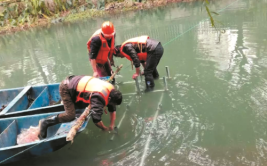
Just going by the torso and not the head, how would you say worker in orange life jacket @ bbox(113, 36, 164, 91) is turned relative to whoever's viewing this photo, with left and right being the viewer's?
facing to the left of the viewer

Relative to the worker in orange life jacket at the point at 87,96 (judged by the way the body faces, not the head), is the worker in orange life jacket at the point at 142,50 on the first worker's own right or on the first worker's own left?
on the first worker's own left

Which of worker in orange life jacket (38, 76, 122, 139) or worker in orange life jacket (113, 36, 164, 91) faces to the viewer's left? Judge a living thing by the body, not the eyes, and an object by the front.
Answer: worker in orange life jacket (113, 36, 164, 91)

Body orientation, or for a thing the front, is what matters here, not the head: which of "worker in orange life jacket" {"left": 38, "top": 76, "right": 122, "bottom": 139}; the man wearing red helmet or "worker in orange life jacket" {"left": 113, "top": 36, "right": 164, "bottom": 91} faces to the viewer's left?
"worker in orange life jacket" {"left": 113, "top": 36, "right": 164, "bottom": 91}

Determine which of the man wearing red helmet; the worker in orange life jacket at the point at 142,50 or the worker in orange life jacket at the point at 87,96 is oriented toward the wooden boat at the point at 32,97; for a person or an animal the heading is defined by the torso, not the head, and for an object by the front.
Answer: the worker in orange life jacket at the point at 142,50

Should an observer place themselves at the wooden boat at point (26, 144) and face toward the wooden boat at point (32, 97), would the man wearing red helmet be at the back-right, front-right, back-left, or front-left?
front-right

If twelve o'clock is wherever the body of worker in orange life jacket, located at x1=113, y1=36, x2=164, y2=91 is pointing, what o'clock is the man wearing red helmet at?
The man wearing red helmet is roughly at 12 o'clock from the worker in orange life jacket.

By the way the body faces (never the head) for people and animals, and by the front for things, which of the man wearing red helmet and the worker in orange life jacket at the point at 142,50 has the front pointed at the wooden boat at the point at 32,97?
the worker in orange life jacket

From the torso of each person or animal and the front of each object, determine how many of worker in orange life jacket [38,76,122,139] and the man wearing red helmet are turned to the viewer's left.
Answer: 0

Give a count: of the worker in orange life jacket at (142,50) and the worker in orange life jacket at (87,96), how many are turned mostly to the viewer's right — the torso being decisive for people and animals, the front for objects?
1

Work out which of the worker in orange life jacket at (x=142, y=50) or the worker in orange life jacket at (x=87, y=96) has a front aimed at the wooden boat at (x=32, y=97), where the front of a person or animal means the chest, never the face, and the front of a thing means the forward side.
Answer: the worker in orange life jacket at (x=142, y=50)

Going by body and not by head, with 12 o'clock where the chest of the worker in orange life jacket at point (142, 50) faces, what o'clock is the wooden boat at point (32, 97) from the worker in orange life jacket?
The wooden boat is roughly at 12 o'clock from the worker in orange life jacket.

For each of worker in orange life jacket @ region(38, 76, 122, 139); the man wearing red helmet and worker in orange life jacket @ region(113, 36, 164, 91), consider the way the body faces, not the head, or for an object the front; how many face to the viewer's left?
1

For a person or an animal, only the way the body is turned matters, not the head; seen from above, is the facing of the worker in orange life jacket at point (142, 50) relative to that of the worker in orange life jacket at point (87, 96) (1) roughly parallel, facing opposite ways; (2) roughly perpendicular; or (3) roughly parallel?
roughly parallel, facing opposite ways

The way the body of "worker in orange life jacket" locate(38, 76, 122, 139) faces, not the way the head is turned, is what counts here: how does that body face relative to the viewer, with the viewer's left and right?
facing to the right of the viewer
